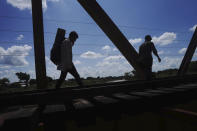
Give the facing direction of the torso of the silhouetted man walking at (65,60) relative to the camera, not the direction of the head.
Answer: to the viewer's right

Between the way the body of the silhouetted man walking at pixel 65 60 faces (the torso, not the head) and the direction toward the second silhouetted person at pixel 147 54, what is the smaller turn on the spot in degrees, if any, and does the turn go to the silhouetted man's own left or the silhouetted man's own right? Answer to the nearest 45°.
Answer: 0° — they already face them
